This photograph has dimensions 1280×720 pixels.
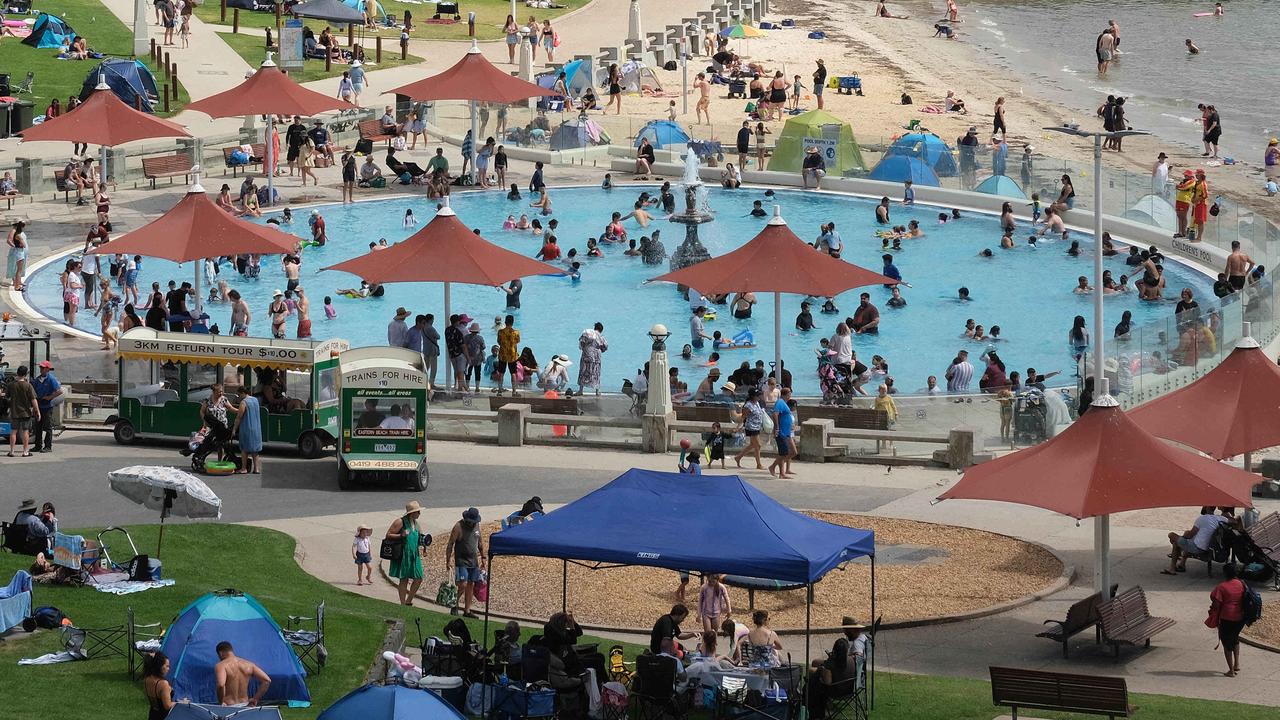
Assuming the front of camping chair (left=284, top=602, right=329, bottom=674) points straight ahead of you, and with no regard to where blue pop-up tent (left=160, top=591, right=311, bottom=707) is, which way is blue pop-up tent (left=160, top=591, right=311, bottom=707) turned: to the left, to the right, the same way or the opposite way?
to the left

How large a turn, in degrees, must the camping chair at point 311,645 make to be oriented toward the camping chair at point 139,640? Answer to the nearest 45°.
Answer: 0° — it already faces it

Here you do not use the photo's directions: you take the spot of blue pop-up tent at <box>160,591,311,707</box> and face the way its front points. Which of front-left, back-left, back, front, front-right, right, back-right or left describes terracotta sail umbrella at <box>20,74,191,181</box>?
back

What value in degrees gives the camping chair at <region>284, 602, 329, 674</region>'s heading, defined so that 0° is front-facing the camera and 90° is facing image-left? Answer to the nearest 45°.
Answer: approximately 90°

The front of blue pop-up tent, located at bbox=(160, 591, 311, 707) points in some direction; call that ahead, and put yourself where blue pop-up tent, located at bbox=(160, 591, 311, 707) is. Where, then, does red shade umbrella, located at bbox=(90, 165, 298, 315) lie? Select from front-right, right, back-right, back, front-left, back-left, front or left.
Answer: back

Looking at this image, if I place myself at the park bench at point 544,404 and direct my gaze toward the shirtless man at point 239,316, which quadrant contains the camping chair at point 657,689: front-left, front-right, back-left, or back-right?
back-left
